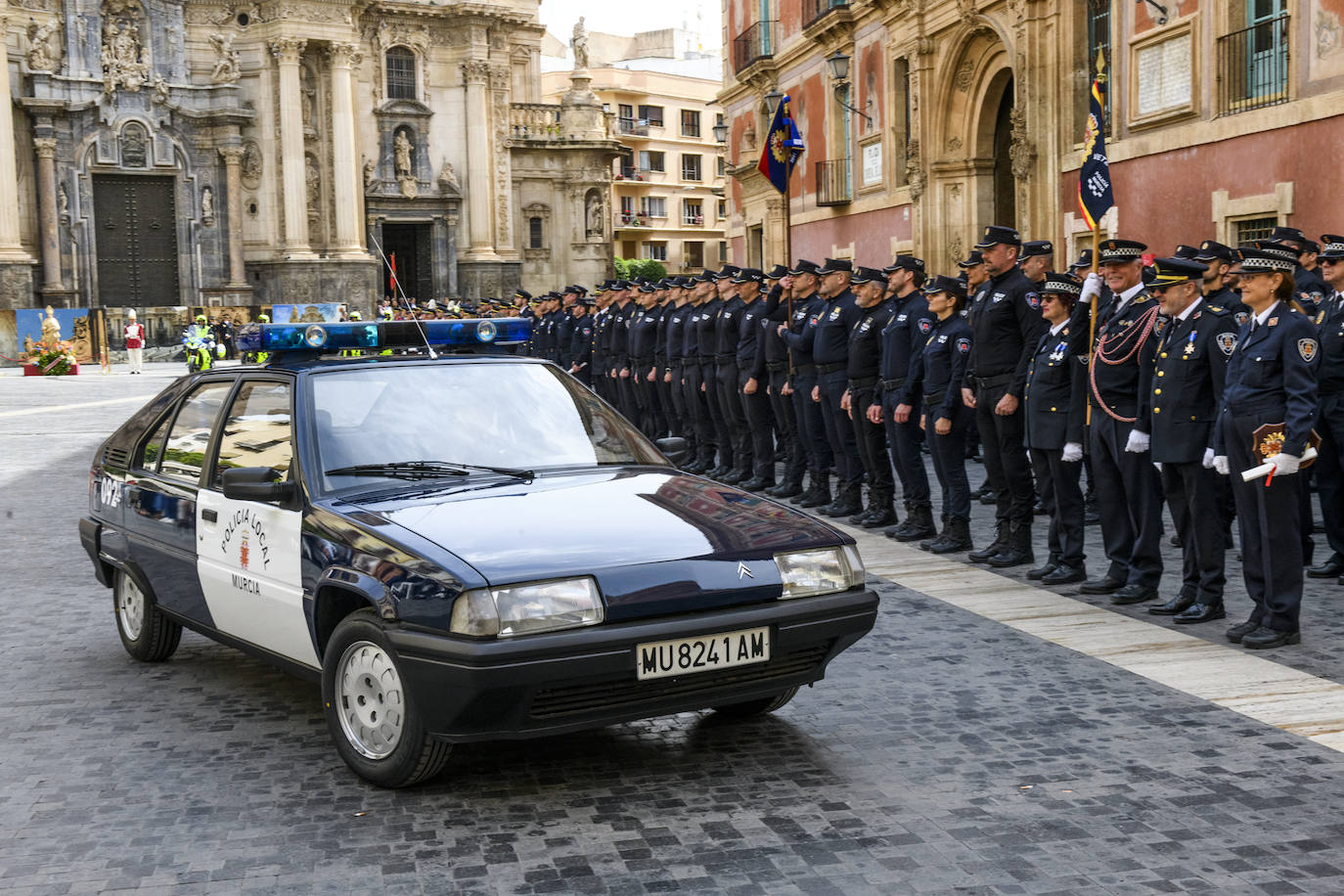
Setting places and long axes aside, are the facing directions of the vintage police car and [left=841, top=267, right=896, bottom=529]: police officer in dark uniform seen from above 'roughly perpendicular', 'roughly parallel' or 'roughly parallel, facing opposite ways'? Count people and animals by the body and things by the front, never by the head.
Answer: roughly perpendicular

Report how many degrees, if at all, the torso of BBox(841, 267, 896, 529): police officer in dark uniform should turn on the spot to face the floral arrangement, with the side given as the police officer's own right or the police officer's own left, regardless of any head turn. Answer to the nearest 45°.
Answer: approximately 90° to the police officer's own right

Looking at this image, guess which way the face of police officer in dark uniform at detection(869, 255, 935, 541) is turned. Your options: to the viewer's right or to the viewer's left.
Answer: to the viewer's left

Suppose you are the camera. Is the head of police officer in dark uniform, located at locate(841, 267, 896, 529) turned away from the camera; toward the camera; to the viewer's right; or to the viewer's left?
to the viewer's left

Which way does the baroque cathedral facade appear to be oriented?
toward the camera

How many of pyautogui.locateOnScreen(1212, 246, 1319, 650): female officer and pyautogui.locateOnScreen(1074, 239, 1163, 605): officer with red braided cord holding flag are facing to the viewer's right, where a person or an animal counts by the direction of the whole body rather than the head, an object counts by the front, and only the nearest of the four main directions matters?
0

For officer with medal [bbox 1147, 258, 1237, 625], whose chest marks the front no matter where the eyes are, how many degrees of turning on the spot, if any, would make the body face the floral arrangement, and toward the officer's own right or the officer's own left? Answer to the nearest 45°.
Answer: approximately 90° to the officer's own right

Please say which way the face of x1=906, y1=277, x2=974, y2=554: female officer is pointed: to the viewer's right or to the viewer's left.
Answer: to the viewer's left

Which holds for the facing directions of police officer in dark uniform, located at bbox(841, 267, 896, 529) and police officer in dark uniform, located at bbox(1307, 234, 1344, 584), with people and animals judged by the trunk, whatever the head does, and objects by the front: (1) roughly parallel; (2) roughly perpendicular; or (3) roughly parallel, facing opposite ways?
roughly parallel

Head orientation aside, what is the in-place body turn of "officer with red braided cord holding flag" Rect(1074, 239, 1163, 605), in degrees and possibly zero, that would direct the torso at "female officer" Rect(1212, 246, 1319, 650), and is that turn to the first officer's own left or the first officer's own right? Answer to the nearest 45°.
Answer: approximately 90° to the first officer's own left

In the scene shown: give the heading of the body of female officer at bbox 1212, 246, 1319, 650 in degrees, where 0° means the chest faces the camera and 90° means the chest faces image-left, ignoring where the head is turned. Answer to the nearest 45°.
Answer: approximately 45°

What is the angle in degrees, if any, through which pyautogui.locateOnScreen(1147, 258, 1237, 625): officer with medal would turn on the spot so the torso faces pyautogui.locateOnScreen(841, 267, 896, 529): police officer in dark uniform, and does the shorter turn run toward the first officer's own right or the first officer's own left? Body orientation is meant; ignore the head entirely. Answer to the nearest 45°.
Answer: approximately 90° to the first officer's own right

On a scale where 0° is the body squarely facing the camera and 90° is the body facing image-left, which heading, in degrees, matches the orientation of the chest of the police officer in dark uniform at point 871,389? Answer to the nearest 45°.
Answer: approximately 45°

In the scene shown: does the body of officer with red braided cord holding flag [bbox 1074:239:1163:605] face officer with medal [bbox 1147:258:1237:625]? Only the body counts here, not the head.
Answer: no

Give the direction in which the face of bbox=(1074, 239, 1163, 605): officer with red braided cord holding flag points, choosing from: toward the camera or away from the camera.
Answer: toward the camera

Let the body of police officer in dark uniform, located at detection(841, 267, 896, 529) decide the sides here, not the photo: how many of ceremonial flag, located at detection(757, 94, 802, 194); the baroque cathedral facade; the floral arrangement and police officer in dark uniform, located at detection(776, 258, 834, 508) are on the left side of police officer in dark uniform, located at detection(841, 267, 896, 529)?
0

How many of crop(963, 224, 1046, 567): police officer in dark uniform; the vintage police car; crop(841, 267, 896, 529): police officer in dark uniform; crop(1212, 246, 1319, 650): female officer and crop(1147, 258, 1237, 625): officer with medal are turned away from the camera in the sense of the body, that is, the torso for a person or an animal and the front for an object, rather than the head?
0

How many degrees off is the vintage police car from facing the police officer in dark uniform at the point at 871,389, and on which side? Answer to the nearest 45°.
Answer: approximately 90° to its left

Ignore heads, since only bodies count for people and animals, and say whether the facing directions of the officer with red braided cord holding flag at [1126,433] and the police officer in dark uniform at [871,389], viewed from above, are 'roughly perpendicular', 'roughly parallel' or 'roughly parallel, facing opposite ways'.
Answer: roughly parallel

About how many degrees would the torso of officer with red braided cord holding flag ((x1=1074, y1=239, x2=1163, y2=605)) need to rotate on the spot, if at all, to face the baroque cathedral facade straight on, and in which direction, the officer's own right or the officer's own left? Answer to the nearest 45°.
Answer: approximately 90° to the officer's own right

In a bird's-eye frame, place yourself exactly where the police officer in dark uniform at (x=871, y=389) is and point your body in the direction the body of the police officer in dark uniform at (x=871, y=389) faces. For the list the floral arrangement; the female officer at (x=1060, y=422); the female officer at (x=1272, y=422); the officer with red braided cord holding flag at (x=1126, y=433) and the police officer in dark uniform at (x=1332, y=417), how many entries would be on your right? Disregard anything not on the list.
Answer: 1

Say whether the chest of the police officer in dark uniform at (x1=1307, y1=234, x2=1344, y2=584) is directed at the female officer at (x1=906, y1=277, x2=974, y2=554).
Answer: no
